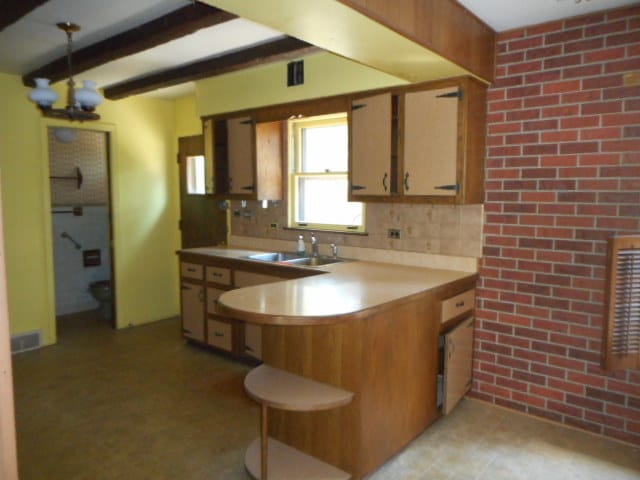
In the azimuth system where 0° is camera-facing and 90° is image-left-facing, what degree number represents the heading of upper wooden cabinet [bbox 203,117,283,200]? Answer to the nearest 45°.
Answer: approximately 45°

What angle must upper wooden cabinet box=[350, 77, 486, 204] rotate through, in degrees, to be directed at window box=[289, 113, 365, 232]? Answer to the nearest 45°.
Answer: approximately 90° to its right

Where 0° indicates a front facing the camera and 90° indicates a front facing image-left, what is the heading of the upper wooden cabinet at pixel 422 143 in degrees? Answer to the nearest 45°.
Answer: approximately 45°

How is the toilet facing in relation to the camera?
to the viewer's left

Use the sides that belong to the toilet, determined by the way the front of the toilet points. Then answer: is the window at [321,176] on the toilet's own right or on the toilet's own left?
on the toilet's own left

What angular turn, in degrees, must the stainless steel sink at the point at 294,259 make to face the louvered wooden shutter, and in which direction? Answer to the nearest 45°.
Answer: approximately 90° to its left

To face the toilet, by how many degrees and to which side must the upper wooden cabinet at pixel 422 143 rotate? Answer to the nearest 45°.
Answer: approximately 90° to its right

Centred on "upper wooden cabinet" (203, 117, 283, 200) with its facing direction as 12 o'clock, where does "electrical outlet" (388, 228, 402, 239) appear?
The electrical outlet is roughly at 9 o'clock from the upper wooden cabinet.

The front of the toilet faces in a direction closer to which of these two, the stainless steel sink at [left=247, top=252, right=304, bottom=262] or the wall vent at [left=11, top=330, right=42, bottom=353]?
the wall vent

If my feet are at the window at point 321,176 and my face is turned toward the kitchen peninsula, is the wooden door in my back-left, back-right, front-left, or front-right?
back-right

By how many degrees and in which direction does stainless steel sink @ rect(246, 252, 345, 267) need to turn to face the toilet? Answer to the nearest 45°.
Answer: approximately 90° to its right

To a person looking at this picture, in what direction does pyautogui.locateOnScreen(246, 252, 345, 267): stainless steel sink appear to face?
facing the viewer and to the left of the viewer

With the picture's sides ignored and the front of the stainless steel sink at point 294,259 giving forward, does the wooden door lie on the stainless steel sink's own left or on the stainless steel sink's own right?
on the stainless steel sink's own right

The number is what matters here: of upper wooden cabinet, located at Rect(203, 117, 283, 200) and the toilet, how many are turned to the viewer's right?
0
